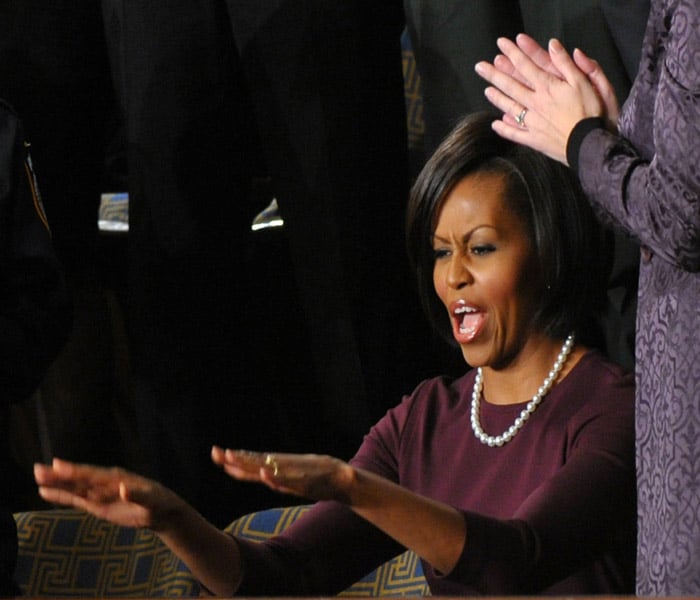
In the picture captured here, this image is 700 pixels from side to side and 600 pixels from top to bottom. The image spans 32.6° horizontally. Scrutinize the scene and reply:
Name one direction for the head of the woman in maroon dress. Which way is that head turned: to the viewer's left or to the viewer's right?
to the viewer's left

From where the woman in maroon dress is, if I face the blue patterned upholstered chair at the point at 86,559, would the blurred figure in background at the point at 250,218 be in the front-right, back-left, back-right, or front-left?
front-right

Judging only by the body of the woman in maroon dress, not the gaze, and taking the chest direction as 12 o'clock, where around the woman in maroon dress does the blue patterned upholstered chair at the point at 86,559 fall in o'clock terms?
The blue patterned upholstered chair is roughly at 2 o'clock from the woman in maroon dress.

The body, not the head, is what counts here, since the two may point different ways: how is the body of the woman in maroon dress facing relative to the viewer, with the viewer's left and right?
facing the viewer and to the left of the viewer
